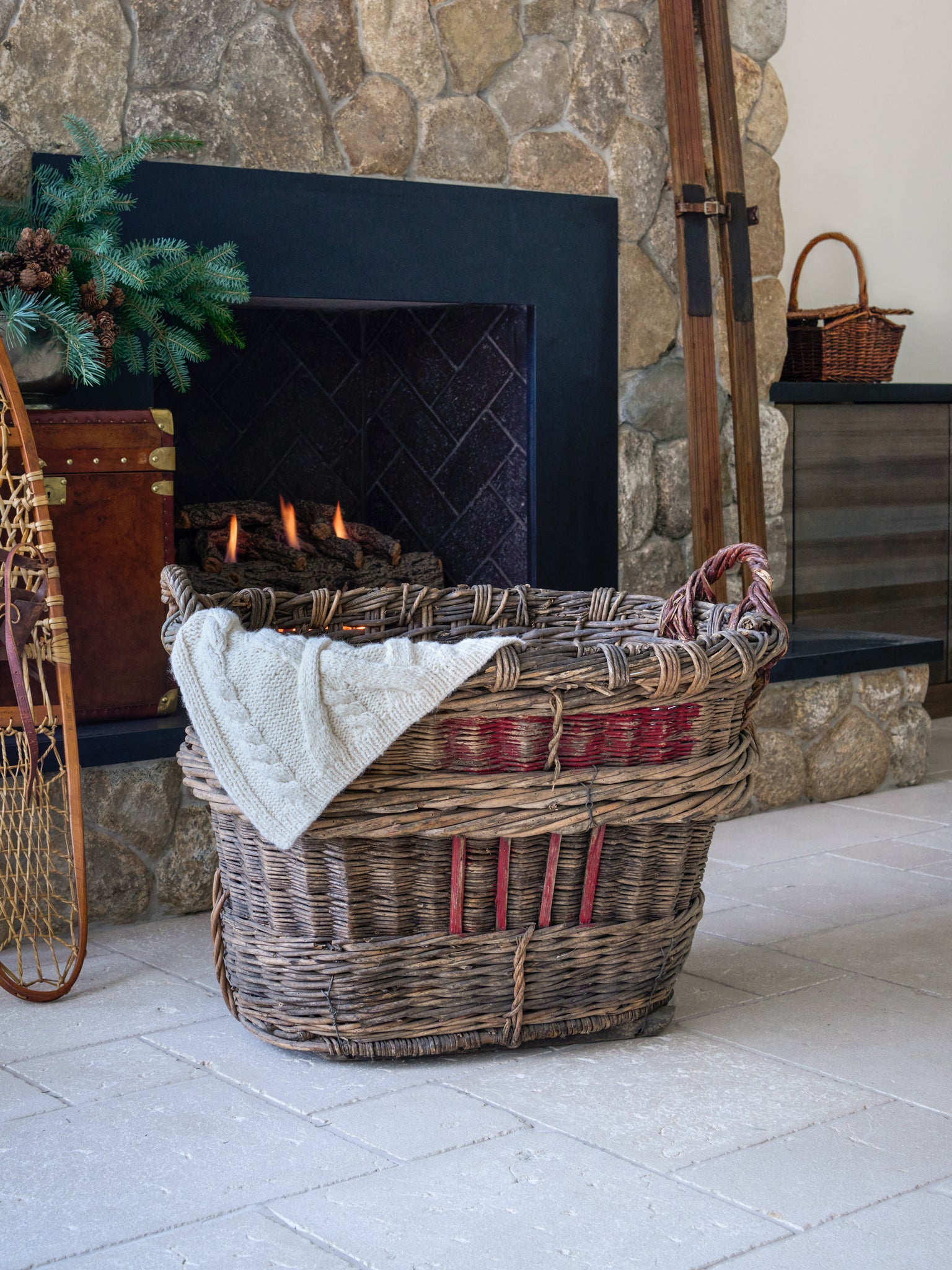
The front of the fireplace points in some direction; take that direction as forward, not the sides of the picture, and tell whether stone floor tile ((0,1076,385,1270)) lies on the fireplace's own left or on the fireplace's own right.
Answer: on the fireplace's own right

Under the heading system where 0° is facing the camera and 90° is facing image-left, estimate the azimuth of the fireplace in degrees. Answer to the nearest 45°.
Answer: approximately 315°

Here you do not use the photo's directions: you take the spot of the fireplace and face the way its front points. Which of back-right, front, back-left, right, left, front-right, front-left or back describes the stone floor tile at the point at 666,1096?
front-right

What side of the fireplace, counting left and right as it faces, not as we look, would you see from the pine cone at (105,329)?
right

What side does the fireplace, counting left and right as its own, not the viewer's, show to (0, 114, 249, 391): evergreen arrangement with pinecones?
right

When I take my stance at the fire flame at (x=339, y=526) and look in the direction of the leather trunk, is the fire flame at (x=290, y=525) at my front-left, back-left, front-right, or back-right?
front-right

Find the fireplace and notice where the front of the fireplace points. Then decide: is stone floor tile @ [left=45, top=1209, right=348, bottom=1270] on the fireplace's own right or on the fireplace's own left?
on the fireplace's own right

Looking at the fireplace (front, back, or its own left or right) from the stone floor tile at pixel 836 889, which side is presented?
front

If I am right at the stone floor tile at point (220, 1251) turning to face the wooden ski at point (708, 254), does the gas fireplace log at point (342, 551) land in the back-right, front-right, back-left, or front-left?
front-left

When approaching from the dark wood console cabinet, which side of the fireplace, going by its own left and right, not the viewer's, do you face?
left
